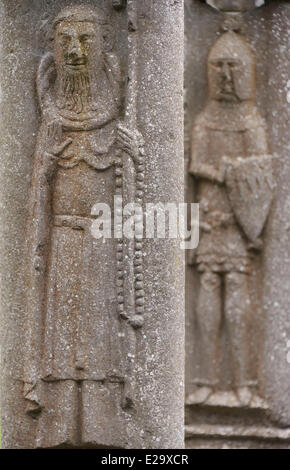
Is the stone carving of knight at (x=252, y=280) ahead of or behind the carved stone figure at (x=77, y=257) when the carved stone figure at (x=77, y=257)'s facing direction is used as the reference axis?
behind

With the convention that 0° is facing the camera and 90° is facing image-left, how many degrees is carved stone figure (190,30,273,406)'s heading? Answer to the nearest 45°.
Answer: approximately 0°

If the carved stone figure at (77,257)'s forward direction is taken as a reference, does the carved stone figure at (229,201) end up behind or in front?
behind

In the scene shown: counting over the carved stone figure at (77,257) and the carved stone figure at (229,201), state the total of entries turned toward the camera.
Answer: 2

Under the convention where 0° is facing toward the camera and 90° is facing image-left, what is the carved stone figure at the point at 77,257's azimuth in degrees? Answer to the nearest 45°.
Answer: approximately 0°
